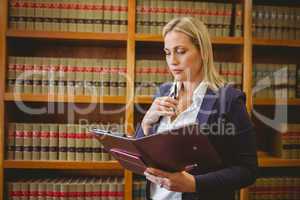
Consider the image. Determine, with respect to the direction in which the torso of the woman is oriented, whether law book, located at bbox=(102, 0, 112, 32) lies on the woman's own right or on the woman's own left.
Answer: on the woman's own right

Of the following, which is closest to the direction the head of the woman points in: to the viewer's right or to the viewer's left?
to the viewer's left

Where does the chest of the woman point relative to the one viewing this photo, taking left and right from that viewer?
facing the viewer and to the left of the viewer

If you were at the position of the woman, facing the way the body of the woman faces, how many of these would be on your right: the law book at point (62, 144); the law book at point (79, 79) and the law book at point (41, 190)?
3
